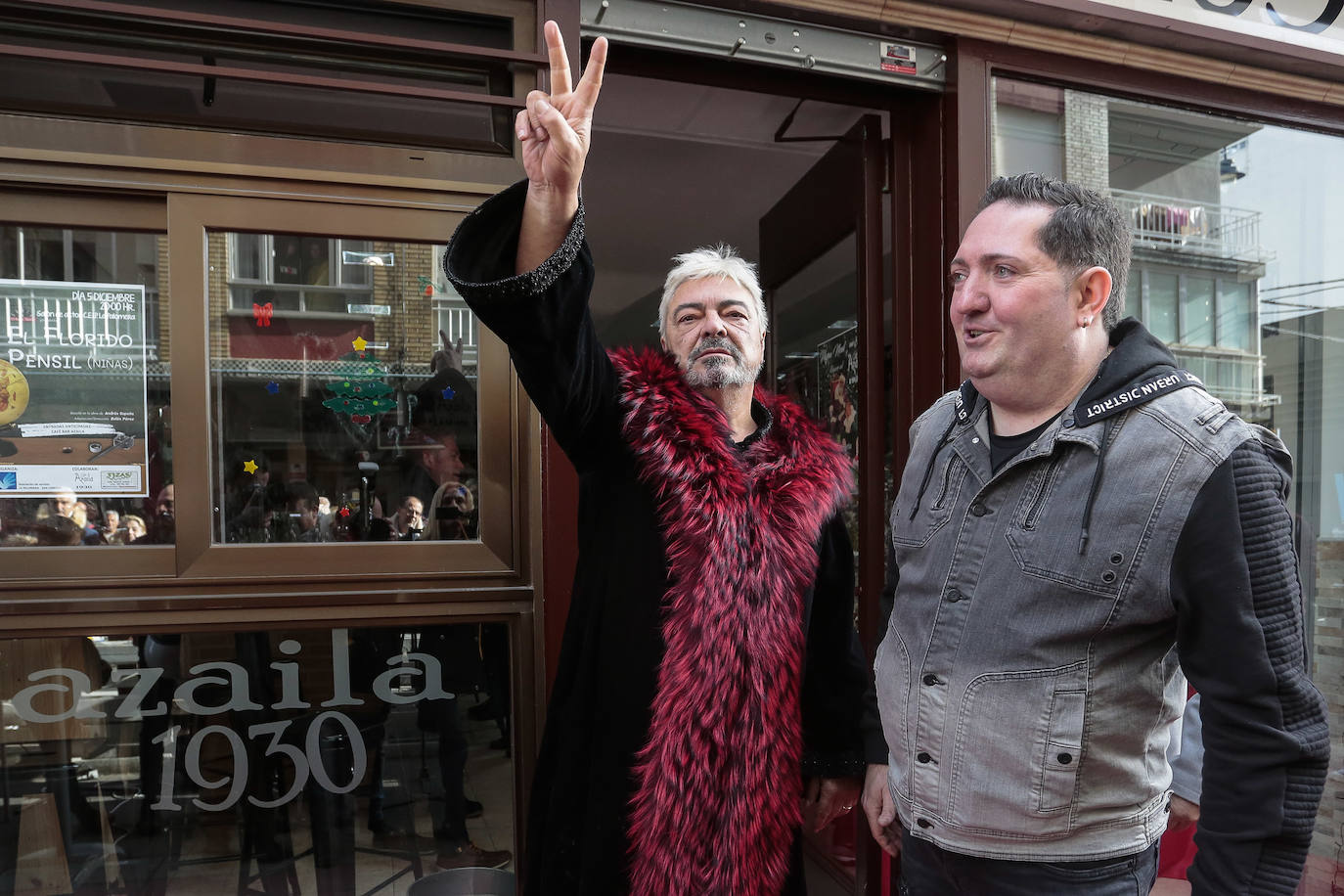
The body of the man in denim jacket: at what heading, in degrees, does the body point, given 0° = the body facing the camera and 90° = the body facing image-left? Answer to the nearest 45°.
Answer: approximately 45°

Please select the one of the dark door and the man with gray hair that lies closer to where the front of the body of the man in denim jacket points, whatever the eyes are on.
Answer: the man with gray hair

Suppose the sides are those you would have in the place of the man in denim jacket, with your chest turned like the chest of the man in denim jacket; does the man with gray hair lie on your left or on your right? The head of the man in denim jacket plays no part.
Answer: on your right

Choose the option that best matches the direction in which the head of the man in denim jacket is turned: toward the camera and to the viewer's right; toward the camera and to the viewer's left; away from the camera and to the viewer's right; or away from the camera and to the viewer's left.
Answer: toward the camera and to the viewer's left

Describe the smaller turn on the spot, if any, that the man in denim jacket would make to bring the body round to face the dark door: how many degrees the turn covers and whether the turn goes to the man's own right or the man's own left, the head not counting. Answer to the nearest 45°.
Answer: approximately 90° to the man's own right
